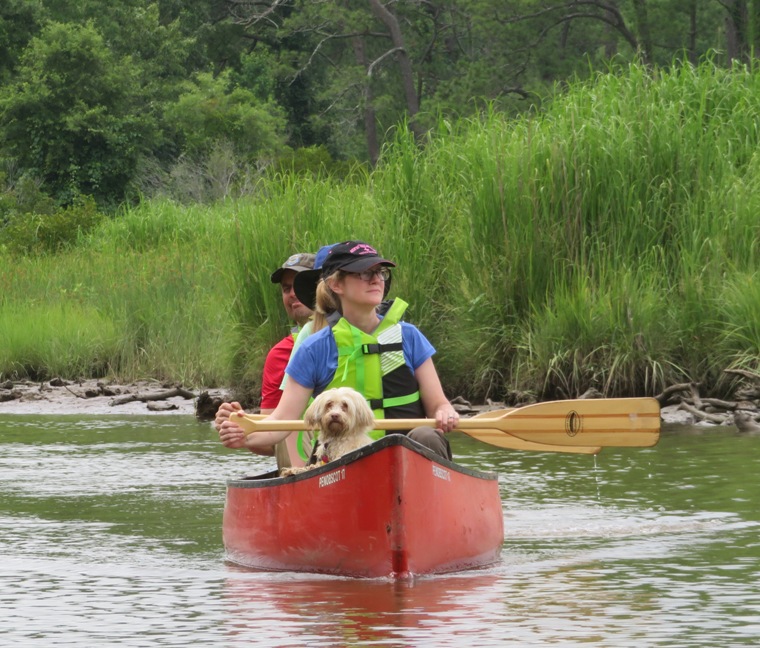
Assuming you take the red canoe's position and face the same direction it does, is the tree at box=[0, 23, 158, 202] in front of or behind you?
behind

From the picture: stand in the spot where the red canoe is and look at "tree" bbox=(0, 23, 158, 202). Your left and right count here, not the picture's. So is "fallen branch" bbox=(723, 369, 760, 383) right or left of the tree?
right

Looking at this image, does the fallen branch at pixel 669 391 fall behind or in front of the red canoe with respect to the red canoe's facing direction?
behind

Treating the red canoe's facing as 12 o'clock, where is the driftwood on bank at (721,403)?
The driftwood on bank is roughly at 7 o'clock from the red canoe.

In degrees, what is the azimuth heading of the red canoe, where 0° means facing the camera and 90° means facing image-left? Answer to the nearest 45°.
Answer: approximately 0°

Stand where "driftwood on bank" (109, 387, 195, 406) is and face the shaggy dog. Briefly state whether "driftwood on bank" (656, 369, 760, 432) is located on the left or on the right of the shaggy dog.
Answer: left

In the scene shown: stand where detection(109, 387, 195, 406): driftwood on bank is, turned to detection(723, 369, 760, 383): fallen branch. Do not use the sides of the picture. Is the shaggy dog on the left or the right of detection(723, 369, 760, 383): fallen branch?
right

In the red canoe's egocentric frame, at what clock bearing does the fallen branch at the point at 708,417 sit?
The fallen branch is roughly at 7 o'clock from the red canoe.

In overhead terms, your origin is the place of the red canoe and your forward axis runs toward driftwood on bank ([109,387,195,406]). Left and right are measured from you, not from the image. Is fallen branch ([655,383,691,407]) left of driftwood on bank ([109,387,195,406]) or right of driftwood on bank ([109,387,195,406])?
right

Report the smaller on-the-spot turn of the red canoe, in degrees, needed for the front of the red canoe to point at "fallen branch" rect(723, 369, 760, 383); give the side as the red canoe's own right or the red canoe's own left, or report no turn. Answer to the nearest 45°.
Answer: approximately 135° to the red canoe's own left

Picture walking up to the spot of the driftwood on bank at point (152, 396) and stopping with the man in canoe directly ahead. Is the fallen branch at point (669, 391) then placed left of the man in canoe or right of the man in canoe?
left
